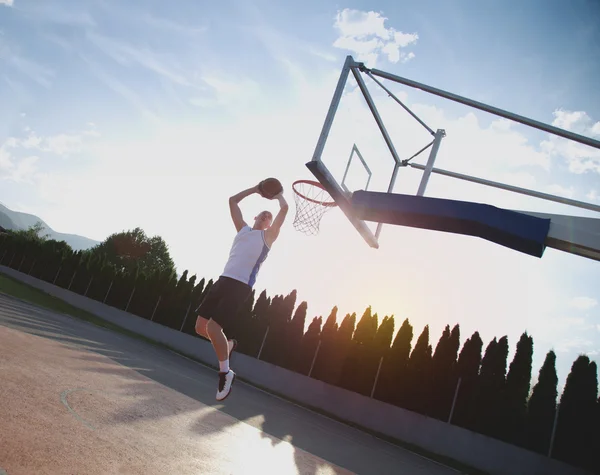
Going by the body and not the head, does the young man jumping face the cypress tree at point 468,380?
no

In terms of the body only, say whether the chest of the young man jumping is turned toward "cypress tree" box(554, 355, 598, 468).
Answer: no

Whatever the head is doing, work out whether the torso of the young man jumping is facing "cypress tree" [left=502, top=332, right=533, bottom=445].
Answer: no
